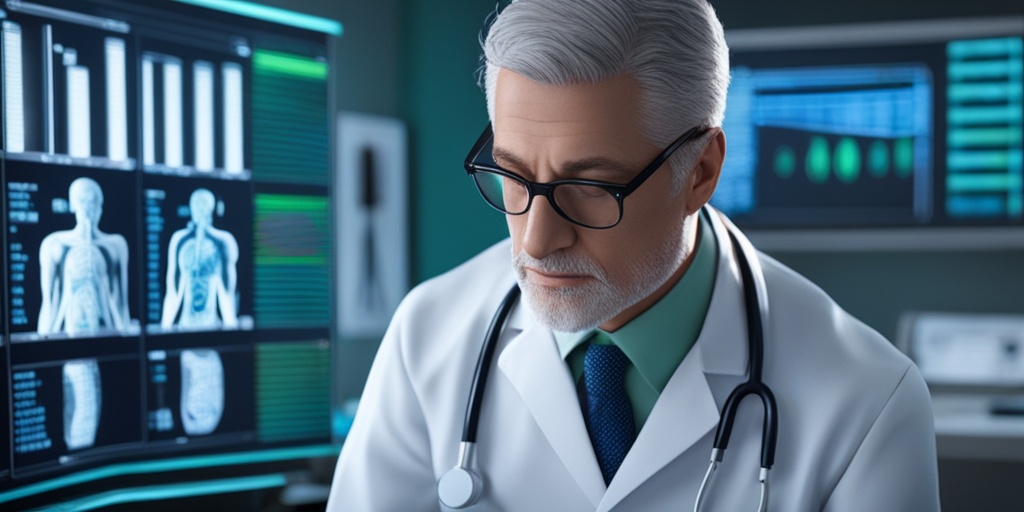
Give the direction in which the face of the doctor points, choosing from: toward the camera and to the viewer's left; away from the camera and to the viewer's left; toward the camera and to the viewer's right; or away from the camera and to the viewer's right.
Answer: toward the camera and to the viewer's left

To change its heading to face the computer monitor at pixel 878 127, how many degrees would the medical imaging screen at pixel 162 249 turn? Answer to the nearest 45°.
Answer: approximately 45° to its left

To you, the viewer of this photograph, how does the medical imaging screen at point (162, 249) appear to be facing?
facing the viewer and to the right of the viewer

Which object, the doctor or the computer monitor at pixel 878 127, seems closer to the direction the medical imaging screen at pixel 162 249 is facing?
the doctor

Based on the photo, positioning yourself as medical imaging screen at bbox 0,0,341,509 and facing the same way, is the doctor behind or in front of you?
in front

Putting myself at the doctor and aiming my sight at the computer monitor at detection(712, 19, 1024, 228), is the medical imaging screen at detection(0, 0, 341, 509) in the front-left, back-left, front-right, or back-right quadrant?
back-left
